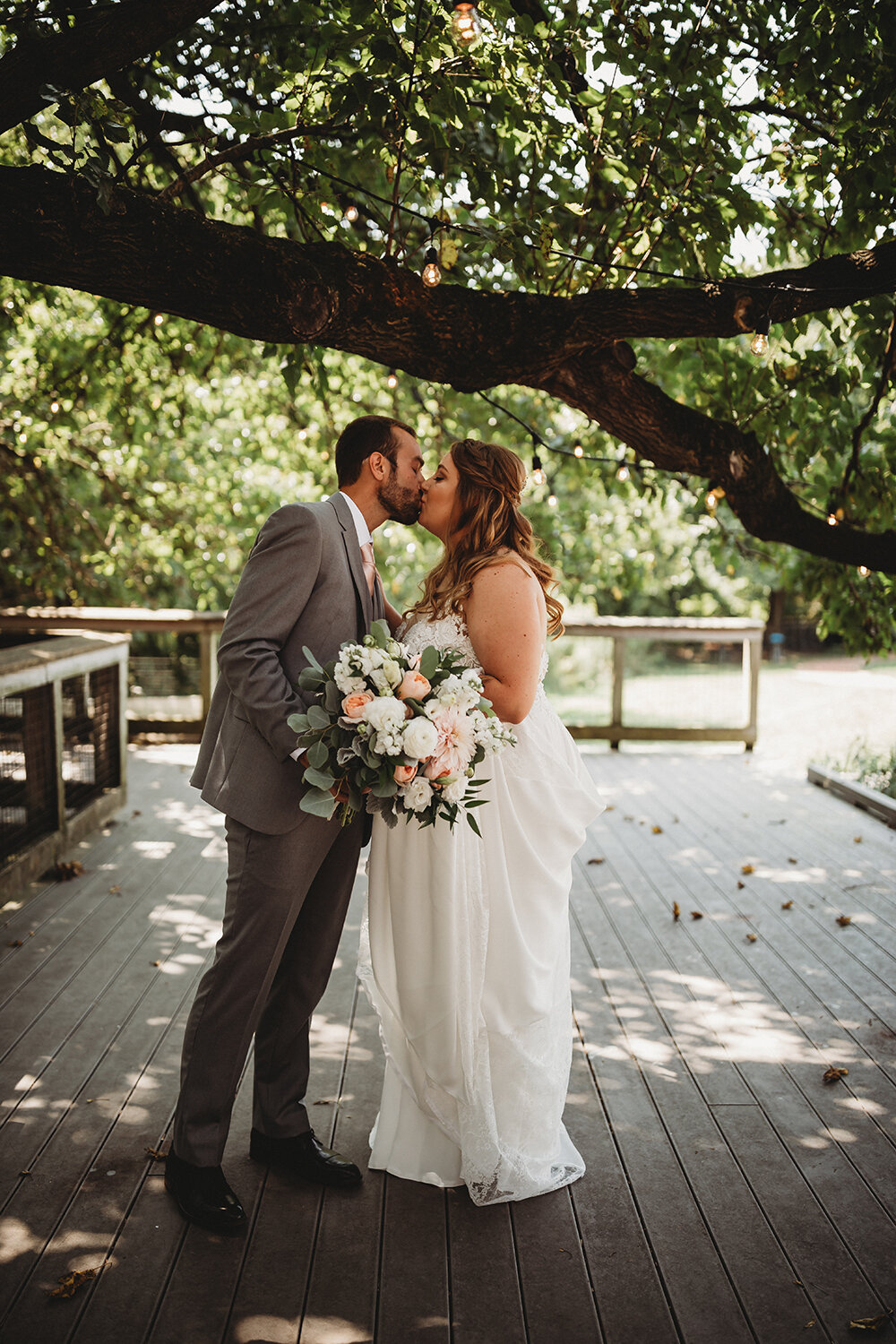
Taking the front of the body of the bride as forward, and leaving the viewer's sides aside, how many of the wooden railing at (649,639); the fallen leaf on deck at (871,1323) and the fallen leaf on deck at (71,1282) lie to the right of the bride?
1

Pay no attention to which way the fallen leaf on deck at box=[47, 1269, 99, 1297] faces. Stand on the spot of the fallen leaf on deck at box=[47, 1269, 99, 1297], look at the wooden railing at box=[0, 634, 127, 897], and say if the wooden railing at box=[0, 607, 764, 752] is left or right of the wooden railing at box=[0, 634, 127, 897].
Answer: right

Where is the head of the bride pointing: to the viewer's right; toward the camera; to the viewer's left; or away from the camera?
to the viewer's left

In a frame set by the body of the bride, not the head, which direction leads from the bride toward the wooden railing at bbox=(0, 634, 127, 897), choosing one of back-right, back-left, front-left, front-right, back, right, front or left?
front-right

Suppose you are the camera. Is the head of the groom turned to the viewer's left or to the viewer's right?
to the viewer's right

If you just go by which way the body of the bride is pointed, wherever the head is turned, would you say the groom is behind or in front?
in front

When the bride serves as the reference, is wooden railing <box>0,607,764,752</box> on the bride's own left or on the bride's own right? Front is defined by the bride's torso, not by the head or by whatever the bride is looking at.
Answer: on the bride's own right

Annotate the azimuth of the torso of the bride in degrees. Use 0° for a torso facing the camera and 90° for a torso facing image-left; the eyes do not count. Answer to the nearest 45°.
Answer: approximately 90°

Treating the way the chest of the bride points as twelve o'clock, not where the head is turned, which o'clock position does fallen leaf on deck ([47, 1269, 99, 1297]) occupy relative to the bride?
The fallen leaf on deck is roughly at 11 o'clock from the bride.

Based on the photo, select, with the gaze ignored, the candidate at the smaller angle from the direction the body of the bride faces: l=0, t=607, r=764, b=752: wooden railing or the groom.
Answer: the groom
